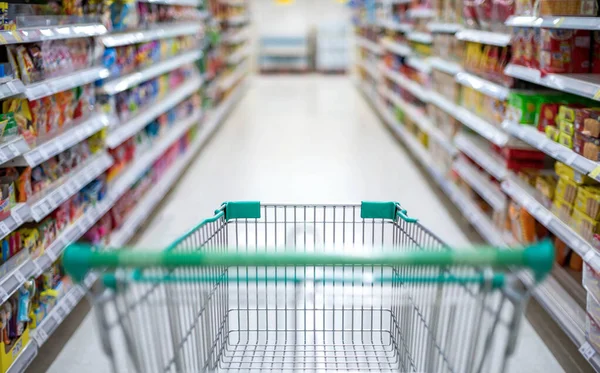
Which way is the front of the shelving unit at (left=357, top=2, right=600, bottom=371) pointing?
to the viewer's left

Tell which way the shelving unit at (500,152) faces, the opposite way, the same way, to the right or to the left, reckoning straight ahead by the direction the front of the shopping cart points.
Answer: to the left

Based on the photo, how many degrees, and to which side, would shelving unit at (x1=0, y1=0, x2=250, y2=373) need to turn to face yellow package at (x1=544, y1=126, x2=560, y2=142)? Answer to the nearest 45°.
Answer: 0° — it already faces it

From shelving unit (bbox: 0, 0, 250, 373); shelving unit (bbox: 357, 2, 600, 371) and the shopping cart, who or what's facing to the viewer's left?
shelving unit (bbox: 357, 2, 600, 371)

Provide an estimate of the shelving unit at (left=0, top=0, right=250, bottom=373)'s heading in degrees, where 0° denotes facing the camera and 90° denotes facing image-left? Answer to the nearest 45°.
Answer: approximately 270°

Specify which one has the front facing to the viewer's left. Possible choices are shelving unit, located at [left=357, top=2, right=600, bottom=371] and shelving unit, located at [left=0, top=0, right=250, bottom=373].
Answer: shelving unit, located at [left=357, top=2, right=600, bottom=371]

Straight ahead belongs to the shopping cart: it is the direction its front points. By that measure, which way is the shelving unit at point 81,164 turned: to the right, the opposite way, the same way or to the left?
to the right

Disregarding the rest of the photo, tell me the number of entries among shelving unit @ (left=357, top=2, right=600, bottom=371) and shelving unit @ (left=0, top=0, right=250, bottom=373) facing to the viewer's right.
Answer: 1

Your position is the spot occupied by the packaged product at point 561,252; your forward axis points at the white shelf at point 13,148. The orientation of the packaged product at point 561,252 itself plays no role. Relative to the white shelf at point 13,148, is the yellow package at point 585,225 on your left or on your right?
left

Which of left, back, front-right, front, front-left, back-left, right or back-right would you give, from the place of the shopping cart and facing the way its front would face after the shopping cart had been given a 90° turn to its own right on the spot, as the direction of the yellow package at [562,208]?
front-left

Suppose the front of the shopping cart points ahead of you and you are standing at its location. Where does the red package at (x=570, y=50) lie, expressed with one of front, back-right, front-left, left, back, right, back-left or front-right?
front-right

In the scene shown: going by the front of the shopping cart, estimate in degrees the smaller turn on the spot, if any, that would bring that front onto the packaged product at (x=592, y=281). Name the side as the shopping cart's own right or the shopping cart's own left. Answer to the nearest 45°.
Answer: approximately 45° to the shopping cart's own right

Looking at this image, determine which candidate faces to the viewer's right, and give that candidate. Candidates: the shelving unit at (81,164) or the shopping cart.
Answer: the shelving unit

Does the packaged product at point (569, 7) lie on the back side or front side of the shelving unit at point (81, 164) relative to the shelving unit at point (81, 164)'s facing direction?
on the front side

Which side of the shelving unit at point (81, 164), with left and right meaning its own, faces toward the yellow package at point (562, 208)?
front

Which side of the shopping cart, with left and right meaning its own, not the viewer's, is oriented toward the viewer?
back
